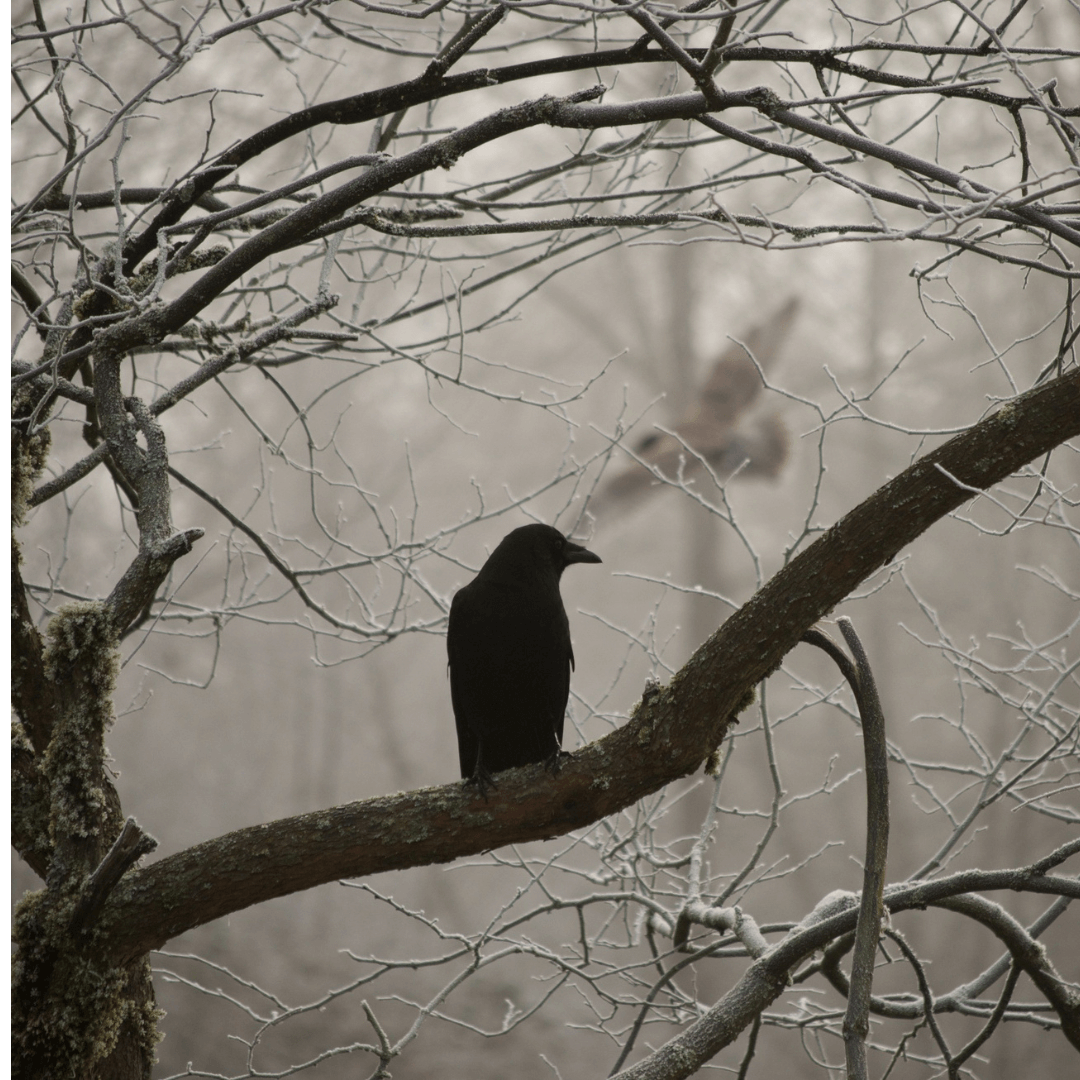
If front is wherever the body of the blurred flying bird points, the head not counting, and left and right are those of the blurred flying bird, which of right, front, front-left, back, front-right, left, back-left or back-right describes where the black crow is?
left

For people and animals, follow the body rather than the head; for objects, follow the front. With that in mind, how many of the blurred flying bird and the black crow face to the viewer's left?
1

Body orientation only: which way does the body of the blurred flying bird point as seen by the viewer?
to the viewer's left
